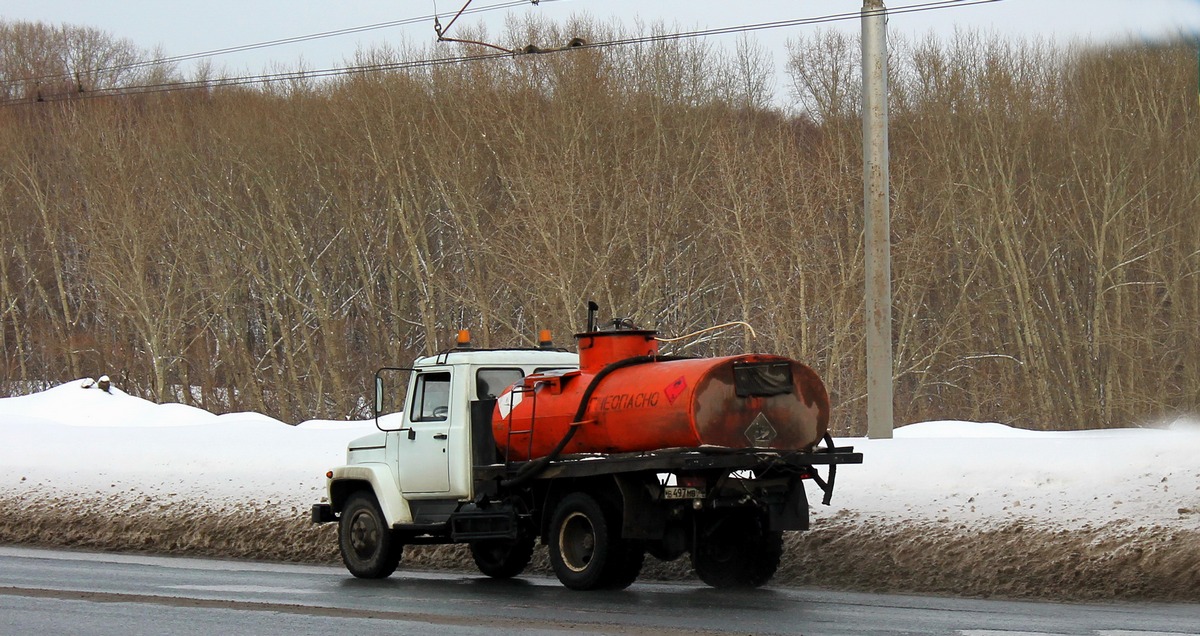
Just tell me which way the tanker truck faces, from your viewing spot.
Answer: facing away from the viewer and to the left of the viewer

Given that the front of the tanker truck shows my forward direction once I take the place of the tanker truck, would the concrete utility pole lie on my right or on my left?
on my right
